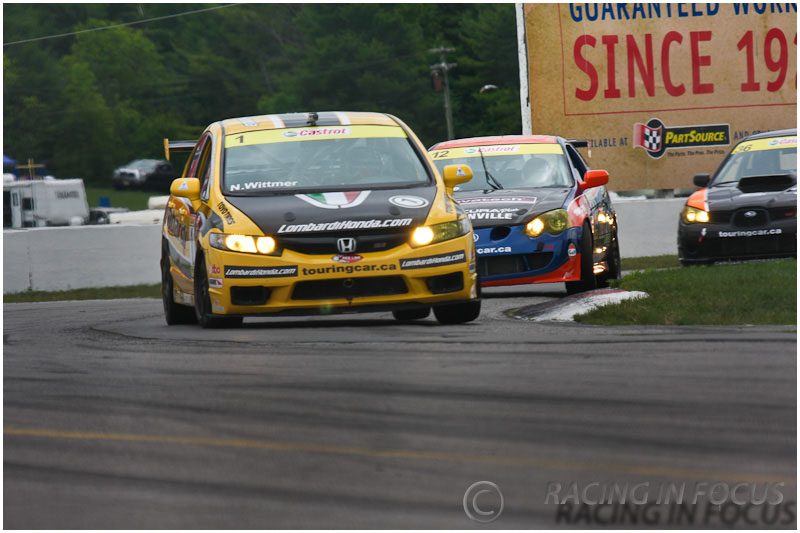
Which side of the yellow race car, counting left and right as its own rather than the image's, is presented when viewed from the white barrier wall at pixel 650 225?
back

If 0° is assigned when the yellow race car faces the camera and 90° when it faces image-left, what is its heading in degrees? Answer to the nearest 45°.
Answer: approximately 0°

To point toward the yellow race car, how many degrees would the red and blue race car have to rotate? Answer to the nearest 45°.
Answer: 0° — it already faces it

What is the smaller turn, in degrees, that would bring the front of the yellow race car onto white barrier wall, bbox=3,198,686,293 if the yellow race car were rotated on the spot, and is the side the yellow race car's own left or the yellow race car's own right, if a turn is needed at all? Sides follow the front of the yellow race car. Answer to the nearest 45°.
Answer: approximately 180°

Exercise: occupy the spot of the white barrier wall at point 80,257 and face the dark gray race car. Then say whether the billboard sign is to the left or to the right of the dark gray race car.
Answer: left

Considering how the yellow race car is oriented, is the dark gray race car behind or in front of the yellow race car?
behind

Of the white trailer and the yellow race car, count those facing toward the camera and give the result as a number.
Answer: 1

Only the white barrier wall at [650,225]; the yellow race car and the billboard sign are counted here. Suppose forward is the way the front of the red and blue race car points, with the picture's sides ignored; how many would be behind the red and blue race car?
2

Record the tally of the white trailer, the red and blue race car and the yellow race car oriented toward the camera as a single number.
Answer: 2
